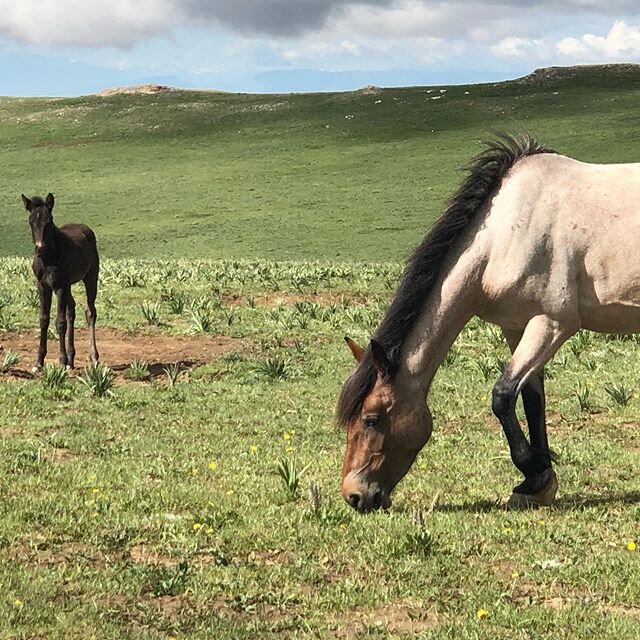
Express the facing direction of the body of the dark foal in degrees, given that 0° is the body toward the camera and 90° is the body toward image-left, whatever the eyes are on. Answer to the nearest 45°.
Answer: approximately 45°

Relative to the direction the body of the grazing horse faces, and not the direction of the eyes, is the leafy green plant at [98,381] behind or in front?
in front

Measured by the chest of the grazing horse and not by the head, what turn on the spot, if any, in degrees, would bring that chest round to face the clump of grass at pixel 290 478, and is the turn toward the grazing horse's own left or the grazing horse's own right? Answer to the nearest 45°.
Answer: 0° — it already faces it

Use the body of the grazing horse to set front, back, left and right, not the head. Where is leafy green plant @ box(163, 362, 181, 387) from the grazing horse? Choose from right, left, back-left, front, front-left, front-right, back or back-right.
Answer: front-right

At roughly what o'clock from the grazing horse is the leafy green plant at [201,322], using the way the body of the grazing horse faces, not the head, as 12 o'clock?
The leafy green plant is roughly at 2 o'clock from the grazing horse.

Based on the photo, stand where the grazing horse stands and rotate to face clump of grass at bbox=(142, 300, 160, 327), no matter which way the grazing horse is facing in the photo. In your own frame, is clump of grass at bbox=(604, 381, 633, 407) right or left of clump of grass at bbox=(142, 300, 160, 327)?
right

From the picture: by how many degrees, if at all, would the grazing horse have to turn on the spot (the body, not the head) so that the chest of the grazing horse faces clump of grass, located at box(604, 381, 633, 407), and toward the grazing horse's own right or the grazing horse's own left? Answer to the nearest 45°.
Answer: approximately 90° to the grazing horse's own right

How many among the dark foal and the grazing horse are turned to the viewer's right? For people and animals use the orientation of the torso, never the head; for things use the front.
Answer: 0

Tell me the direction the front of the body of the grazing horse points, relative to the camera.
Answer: to the viewer's left

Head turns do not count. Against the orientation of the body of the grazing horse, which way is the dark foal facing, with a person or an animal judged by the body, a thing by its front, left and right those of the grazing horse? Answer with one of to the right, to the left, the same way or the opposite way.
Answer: to the left

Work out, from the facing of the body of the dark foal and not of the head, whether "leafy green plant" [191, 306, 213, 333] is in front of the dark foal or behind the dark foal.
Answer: behind

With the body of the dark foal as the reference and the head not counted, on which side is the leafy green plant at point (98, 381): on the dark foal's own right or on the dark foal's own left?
on the dark foal's own left

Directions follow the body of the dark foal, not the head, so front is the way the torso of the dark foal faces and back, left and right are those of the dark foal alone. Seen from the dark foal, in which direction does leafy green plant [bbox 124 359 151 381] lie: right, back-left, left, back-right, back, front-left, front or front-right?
left
